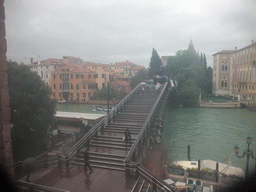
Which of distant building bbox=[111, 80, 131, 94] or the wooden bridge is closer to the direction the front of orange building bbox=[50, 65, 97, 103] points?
the wooden bridge

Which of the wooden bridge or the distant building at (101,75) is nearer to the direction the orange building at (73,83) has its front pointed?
the wooden bridge

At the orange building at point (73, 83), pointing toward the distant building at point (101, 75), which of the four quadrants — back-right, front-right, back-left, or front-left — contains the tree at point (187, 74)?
front-right

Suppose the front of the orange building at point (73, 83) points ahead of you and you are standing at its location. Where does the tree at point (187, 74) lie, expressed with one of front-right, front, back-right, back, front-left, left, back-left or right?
left

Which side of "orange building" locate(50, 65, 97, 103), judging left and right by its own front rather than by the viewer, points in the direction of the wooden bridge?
front

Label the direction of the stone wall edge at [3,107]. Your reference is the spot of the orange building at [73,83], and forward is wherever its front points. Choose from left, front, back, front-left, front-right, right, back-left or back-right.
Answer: front

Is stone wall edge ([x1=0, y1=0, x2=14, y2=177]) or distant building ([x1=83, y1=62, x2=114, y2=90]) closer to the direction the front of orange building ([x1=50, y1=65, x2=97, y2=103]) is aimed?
the stone wall edge

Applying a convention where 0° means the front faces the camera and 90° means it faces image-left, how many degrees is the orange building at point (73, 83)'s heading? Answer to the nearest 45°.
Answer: approximately 0°

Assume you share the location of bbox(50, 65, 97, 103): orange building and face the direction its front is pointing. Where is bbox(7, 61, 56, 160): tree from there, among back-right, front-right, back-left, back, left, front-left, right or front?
front

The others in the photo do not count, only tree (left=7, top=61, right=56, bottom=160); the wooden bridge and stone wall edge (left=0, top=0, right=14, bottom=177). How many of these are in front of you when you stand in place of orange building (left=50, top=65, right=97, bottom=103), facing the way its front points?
3
